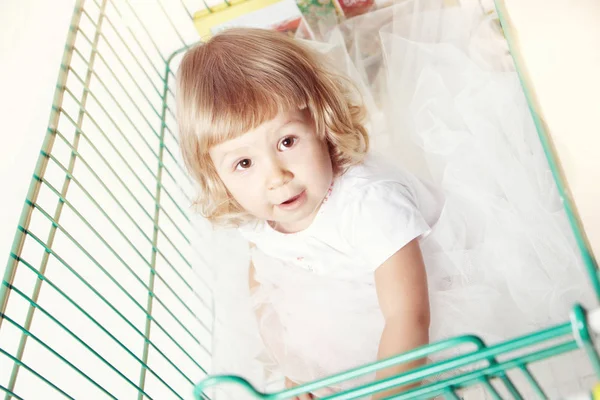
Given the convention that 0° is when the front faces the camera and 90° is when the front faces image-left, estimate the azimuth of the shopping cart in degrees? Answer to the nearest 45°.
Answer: approximately 180°

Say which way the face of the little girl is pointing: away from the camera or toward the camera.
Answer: toward the camera
